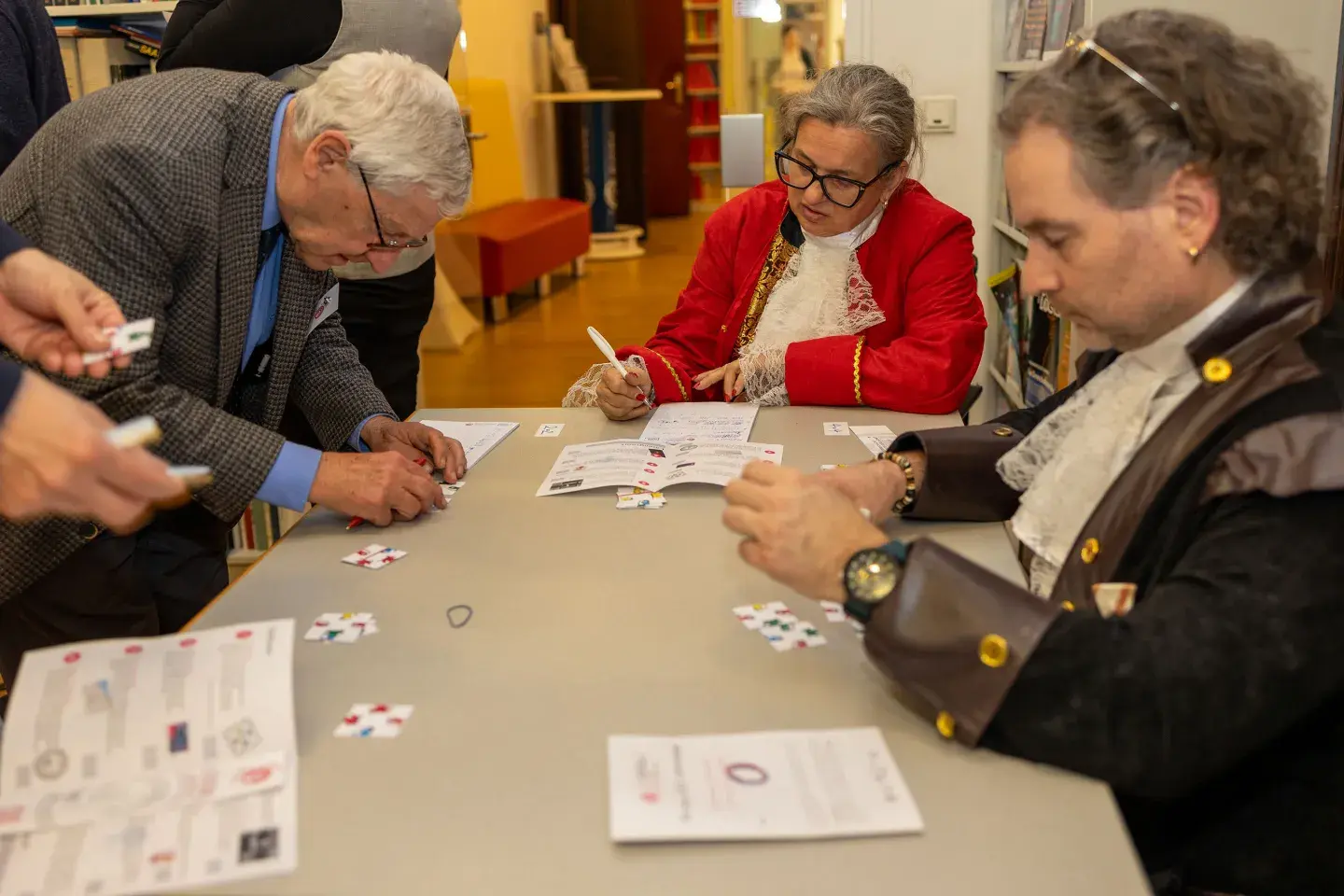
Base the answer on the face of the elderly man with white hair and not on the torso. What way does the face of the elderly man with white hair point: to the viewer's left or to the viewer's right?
to the viewer's right

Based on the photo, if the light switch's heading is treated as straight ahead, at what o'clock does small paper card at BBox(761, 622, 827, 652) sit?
The small paper card is roughly at 12 o'clock from the light switch.

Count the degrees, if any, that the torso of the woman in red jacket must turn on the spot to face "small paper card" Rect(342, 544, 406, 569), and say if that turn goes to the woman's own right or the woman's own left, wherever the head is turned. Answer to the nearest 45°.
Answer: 0° — they already face it

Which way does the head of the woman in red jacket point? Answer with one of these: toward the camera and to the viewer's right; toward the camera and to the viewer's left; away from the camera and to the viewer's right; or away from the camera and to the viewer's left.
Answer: toward the camera and to the viewer's left

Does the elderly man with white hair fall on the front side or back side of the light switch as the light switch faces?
on the front side

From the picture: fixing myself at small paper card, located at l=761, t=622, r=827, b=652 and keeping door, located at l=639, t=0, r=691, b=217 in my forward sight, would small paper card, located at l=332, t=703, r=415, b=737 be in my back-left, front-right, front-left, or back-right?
back-left

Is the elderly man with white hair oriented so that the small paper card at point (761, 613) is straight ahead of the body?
yes

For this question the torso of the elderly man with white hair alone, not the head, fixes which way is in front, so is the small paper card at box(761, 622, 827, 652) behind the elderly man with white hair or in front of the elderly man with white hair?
in front

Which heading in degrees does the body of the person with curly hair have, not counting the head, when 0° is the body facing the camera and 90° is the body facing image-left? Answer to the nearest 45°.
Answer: approximately 90°

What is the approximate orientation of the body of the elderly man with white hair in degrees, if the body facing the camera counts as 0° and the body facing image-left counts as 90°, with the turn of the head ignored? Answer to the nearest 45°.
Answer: approximately 315°

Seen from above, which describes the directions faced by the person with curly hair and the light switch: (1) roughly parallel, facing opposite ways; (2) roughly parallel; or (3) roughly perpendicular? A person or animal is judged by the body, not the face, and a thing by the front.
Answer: roughly perpendicular

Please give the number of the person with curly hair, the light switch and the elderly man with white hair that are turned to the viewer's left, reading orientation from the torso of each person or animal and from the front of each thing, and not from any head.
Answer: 1

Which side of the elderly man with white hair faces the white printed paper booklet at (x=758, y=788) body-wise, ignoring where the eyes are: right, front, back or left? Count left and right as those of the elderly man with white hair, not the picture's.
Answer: front

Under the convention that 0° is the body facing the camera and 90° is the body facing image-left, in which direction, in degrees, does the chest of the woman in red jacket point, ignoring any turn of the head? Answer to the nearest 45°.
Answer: approximately 45°
